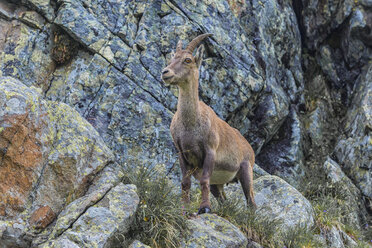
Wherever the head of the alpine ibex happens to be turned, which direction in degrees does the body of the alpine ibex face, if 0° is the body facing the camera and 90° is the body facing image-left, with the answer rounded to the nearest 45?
approximately 45°

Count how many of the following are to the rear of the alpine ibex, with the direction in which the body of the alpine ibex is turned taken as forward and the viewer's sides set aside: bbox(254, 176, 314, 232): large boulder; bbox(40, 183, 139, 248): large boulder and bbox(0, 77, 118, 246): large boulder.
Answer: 1

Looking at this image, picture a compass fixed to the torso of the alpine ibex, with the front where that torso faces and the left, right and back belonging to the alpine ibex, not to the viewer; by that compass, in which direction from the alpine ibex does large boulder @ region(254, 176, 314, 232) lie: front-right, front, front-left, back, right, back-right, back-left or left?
back

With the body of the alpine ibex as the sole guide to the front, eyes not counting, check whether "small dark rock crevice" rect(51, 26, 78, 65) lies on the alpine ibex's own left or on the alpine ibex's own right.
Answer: on the alpine ibex's own right

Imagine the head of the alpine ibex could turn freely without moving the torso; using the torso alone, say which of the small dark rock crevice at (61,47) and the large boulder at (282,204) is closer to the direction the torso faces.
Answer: the small dark rock crevice

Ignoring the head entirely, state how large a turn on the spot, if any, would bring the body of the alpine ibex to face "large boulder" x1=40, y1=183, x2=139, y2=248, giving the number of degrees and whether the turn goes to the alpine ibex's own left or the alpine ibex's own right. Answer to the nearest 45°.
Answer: approximately 45° to the alpine ibex's own left

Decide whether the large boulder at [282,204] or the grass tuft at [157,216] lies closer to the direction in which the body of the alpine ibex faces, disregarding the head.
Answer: the grass tuft

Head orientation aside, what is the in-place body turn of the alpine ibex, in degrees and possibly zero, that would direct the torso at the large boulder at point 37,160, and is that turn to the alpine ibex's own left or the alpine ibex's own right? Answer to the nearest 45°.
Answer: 0° — it already faces it
